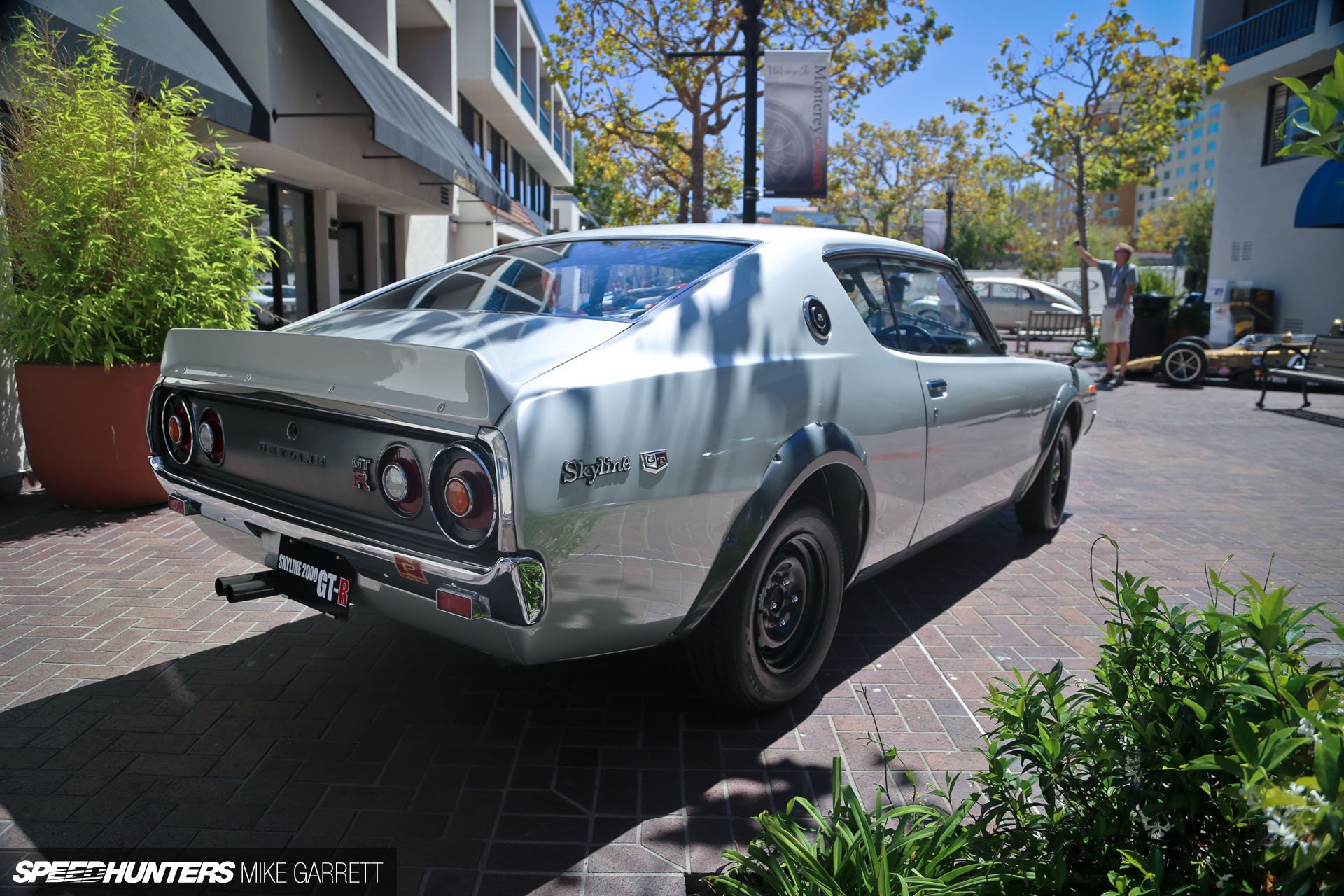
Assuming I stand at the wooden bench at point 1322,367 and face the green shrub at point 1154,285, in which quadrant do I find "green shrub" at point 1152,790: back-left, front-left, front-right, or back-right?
back-left

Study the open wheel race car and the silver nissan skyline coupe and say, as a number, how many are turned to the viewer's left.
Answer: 1

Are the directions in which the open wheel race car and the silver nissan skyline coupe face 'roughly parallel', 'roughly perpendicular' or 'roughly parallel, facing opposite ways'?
roughly perpendicular

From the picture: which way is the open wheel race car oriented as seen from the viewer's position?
to the viewer's left

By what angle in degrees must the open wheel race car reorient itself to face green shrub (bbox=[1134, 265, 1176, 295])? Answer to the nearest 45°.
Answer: approximately 90° to its right

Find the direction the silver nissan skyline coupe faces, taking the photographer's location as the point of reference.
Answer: facing away from the viewer and to the right of the viewer

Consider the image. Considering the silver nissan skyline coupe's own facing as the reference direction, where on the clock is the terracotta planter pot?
The terracotta planter pot is roughly at 9 o'clock from the silver nissan skyline coupe.
